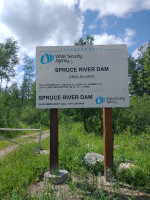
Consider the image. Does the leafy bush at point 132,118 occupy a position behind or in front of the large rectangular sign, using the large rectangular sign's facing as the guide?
behind

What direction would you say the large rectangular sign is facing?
toward the camera

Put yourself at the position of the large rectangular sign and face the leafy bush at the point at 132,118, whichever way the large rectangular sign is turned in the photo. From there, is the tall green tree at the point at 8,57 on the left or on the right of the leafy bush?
left

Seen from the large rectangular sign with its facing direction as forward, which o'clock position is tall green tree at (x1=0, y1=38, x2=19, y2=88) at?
The tall green tree is roughly at 5 o'clock from the large rectangular sign.
